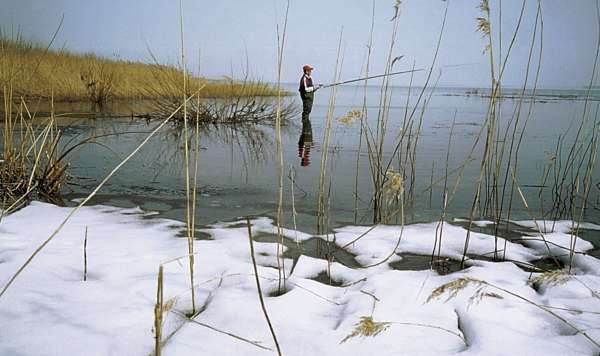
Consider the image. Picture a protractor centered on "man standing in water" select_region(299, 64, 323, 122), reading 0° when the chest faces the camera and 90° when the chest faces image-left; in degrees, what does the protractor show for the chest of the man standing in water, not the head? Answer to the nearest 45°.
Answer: approximately 270°
